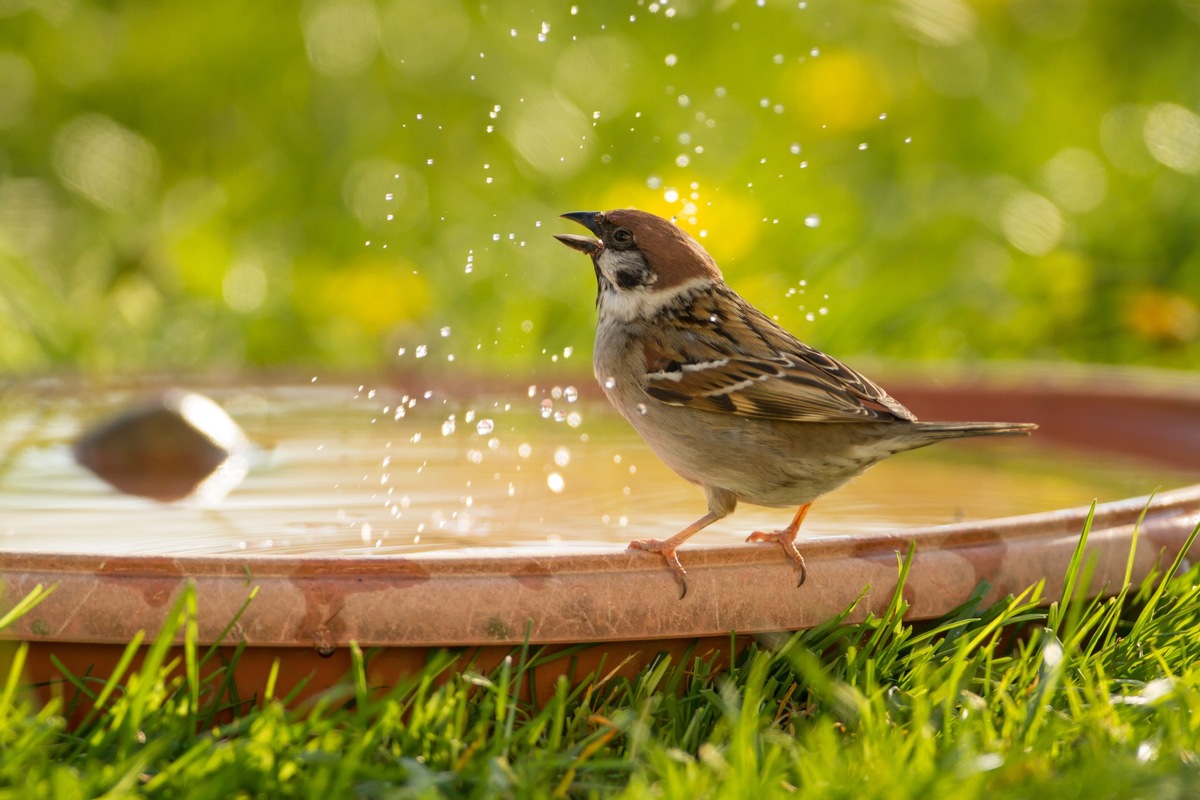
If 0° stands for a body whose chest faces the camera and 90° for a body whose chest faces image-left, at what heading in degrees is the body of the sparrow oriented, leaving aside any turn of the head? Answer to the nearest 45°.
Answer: approximately 90°
